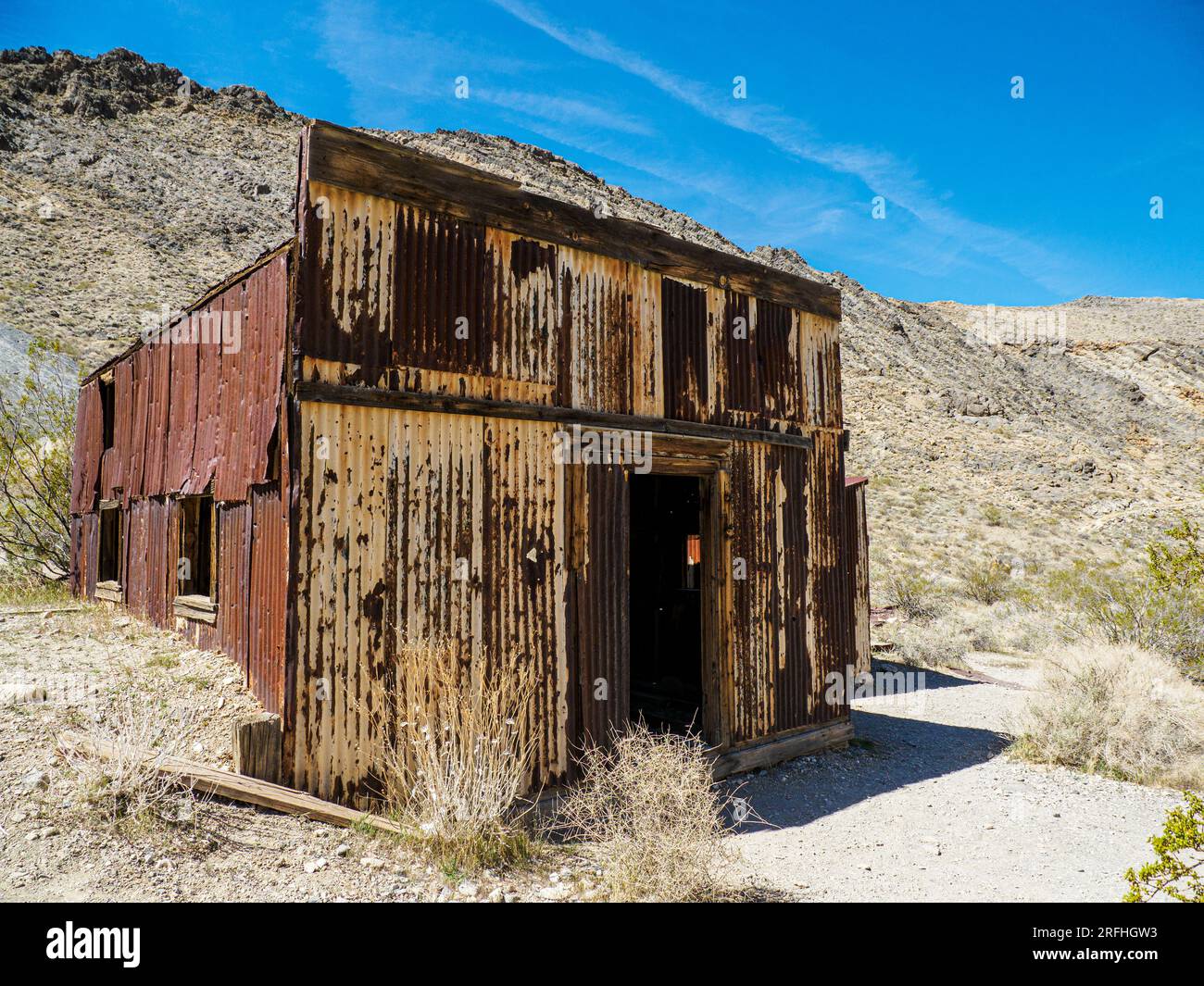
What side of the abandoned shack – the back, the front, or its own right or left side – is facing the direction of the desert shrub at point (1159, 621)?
left

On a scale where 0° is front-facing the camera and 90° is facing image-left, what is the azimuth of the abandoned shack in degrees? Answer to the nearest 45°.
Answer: approximately 315°

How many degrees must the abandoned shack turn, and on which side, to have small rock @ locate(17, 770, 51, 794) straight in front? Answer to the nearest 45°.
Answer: approximately 90° to its right

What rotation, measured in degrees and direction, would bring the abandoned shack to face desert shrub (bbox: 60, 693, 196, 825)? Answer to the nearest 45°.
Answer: approximately 90° to its right

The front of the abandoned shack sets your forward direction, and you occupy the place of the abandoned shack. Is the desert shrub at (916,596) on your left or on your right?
on your left

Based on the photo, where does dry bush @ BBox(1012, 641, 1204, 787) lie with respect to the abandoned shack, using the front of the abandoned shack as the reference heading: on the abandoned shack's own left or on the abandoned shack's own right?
on the abandoned shack's own left

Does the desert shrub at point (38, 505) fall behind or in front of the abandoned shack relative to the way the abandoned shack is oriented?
behind
